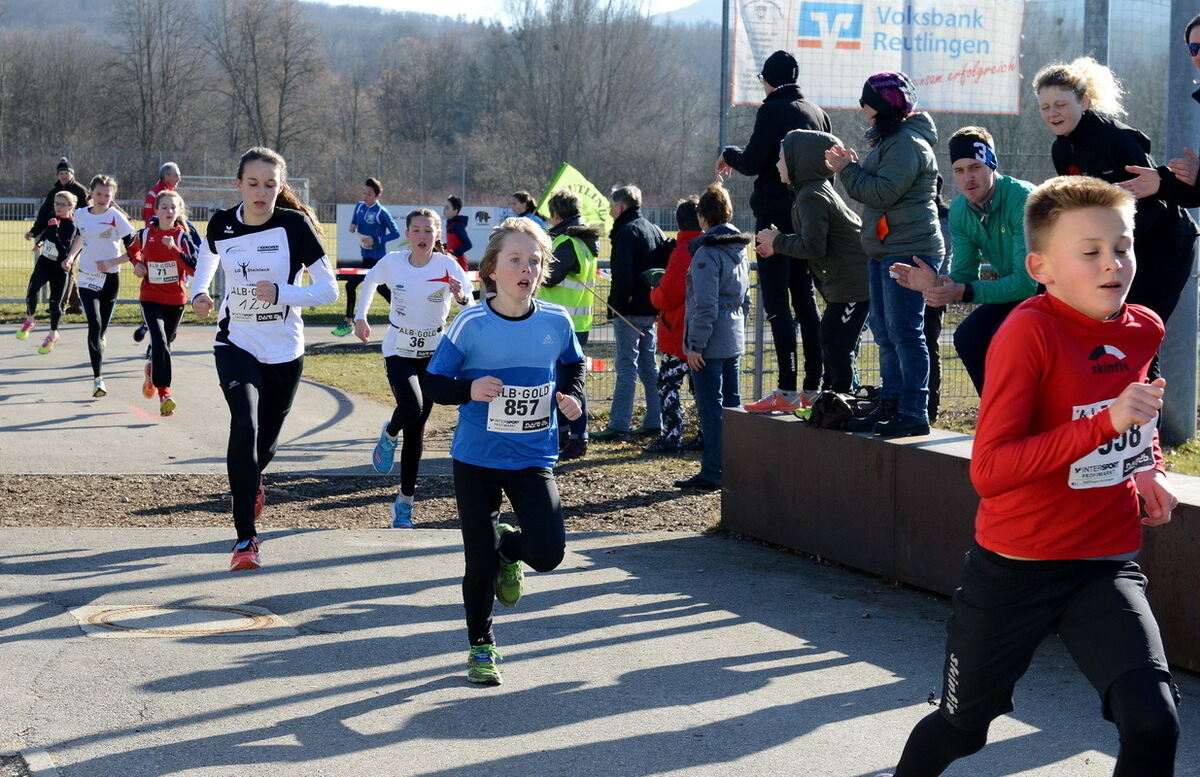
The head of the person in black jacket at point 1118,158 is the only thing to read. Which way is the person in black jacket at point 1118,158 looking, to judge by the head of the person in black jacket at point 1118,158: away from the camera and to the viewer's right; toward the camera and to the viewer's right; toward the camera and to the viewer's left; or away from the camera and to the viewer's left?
toward the camera and to the viewer's left

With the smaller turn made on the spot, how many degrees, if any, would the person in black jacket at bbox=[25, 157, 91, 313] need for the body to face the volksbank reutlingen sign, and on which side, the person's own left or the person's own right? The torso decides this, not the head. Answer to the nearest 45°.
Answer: approximately 45° to the person's own left

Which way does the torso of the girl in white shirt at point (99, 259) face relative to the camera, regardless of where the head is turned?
toward the camera

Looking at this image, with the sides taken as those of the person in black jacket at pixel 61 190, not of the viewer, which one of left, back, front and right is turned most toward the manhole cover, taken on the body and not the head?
front

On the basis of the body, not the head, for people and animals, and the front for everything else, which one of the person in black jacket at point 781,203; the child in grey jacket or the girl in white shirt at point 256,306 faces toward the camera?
the girl in white shirt

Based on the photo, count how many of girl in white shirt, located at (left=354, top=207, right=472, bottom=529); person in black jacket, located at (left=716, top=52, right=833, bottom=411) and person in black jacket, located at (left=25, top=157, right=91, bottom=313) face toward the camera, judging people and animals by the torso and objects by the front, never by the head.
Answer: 2

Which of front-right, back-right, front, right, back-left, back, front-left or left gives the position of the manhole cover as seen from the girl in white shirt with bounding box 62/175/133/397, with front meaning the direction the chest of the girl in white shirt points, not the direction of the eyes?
front

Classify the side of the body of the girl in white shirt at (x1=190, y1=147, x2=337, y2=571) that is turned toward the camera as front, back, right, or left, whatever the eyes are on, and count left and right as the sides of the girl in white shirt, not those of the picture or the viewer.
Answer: front

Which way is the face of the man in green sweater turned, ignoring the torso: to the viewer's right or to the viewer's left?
to the viewer's left

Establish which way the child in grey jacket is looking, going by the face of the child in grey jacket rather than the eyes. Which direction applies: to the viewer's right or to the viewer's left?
to the viewer's left

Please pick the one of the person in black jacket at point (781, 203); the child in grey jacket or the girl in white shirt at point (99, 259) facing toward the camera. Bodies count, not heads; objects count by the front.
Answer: the girl in white shirt

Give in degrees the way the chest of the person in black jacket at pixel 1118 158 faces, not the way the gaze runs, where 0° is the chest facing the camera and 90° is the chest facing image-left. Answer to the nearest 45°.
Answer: approximately 45°
